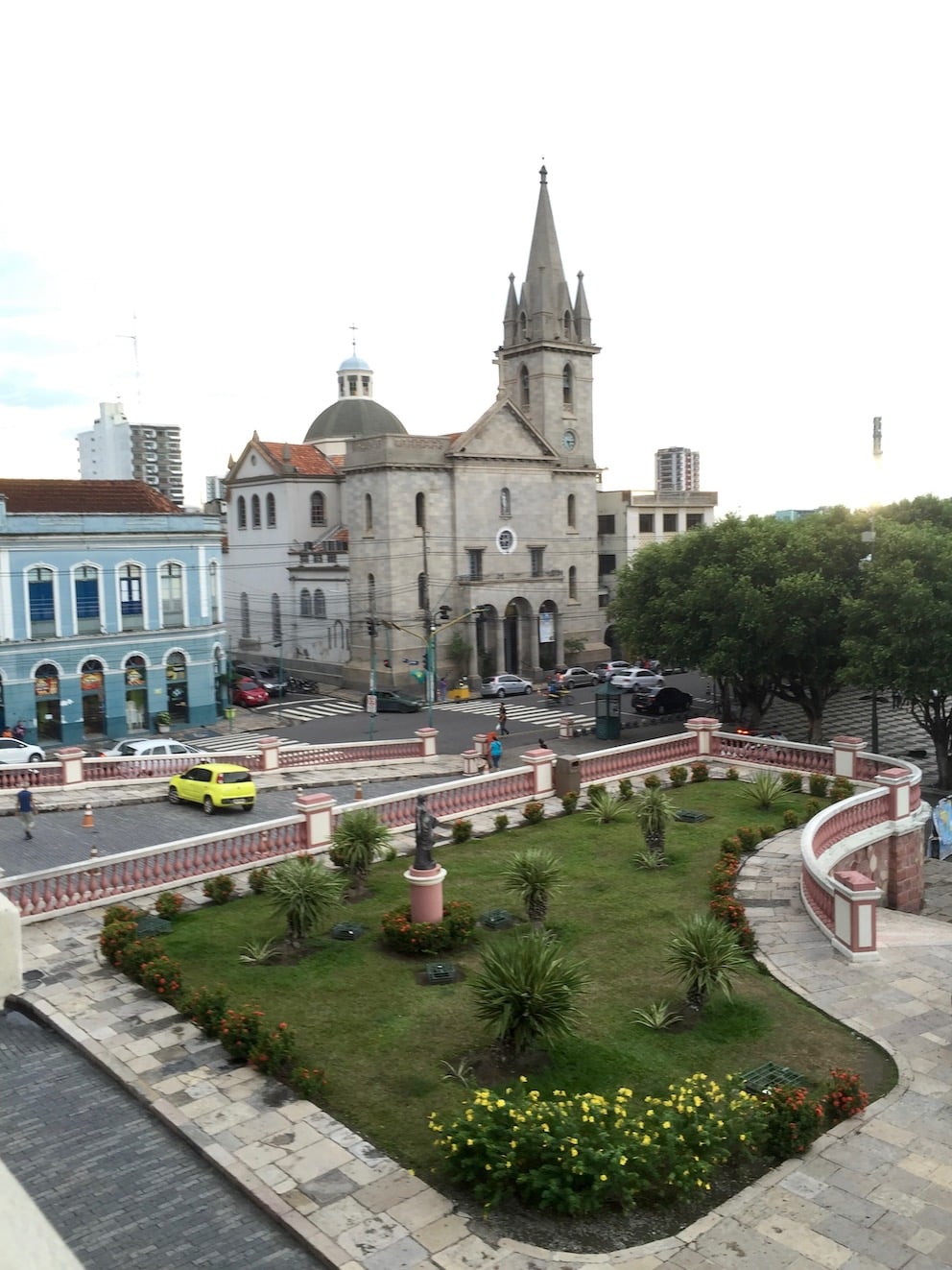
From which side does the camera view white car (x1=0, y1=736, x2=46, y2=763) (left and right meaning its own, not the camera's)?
right

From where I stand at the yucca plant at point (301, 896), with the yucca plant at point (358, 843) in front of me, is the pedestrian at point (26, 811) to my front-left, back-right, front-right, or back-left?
front-left

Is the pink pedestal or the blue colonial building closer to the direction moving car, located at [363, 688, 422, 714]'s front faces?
the pink pedestal

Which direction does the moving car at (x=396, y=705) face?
to the viewer's right

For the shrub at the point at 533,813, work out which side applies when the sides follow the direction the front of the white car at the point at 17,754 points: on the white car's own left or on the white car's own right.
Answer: on the white car's own right

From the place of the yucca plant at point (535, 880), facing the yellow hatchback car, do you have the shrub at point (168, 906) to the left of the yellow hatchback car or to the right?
left

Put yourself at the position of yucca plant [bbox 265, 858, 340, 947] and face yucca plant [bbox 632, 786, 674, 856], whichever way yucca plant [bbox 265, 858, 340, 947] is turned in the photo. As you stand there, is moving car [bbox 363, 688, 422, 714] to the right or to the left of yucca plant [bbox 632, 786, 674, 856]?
left

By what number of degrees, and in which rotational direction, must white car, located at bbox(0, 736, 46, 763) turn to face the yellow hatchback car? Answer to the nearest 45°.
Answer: approximately 45° to its right
